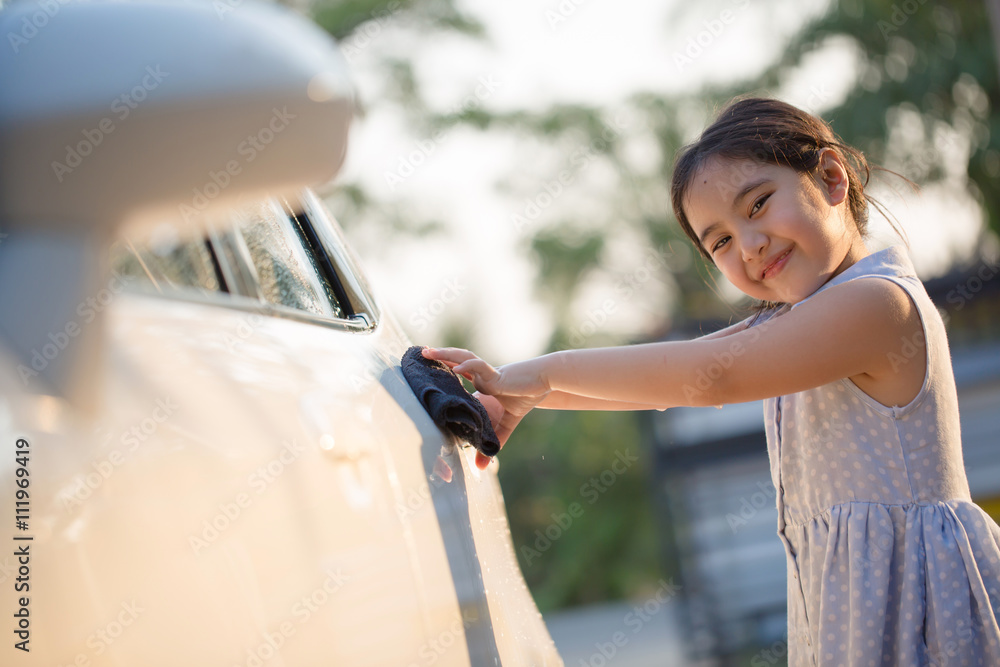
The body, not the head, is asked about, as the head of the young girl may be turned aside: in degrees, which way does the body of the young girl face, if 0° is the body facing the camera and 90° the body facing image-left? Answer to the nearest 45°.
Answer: approximately 90°

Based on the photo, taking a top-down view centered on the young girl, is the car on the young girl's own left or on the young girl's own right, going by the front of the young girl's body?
on the young girl's own left

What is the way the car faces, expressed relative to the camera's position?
facing the viewer and to the left of the viewer

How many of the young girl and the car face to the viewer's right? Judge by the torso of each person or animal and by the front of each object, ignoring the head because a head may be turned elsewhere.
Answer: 0
